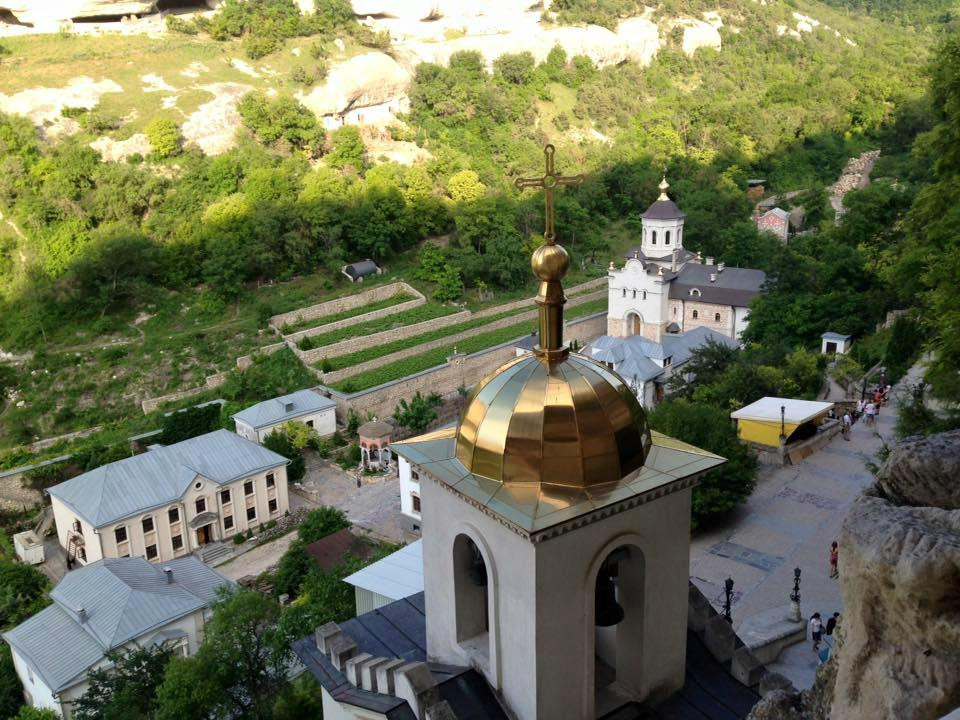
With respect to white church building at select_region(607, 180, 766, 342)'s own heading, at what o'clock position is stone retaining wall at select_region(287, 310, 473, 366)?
The stone retaining wall is roughly at 2 o'clock from the white church building.

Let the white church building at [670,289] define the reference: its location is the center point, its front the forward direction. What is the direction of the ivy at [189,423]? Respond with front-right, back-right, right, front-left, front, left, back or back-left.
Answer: front-right

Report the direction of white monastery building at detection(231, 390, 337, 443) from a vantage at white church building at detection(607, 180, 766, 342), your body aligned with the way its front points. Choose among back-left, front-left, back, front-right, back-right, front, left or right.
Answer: front-right

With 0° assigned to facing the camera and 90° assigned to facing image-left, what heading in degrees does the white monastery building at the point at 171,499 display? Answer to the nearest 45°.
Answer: approximately 315°

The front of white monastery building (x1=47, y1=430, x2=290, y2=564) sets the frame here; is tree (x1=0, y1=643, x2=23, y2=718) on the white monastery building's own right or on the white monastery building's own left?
on the white monastery building's own right

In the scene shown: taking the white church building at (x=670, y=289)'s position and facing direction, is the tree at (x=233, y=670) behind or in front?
in front

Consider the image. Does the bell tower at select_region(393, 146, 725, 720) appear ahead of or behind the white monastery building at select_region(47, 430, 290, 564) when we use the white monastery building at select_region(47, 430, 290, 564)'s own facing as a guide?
ahead

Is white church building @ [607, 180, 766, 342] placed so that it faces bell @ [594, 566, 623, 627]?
yes

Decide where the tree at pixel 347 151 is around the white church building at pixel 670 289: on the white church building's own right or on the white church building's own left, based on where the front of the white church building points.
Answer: on the white church building's own right

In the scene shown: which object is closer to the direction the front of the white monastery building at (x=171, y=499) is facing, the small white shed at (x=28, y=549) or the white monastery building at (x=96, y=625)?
the white monastery building

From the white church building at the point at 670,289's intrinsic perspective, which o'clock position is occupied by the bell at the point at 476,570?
The bell is roughly at 12 o'clock from the white church building.

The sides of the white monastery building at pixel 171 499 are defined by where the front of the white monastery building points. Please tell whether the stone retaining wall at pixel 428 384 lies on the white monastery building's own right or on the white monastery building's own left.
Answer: on the white monastery building's own left

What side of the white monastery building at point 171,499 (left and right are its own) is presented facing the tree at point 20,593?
right

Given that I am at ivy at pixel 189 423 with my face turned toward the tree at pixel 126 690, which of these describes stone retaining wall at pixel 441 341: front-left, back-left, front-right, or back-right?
back-left
